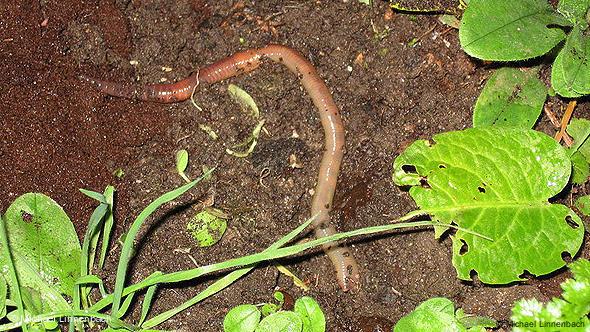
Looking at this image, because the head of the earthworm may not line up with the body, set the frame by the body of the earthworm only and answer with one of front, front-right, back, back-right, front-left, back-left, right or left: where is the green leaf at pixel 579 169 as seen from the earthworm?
back-left

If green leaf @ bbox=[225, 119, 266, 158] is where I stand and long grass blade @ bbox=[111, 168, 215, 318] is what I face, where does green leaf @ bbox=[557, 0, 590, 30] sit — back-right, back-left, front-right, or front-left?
back-left

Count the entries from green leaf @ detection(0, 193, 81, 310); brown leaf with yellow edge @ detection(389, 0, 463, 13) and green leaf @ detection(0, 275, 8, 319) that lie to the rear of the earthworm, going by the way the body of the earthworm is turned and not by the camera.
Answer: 1

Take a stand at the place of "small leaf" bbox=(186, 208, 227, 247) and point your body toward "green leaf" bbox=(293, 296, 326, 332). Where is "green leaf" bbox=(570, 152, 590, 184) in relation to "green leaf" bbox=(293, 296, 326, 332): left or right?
left

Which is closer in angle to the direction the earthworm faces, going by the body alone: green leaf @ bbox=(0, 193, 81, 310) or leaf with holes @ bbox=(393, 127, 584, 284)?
the green leaf

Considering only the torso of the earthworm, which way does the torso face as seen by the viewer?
to the viewer's left

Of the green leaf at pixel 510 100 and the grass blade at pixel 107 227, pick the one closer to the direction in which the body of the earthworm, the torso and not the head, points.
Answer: the grass blade

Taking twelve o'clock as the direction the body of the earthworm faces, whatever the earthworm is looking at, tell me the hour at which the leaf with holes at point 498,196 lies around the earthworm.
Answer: The leaf with holes is roughly at 8 o'clock from the earthworm.

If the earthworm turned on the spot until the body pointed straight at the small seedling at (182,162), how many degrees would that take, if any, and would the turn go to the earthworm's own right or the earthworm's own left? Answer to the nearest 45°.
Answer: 0° — it already faces it

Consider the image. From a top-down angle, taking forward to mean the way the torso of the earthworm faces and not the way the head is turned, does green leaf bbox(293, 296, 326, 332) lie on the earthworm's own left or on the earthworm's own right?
on the earthworm's own left

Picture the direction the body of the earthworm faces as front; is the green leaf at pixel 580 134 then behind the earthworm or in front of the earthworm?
behind

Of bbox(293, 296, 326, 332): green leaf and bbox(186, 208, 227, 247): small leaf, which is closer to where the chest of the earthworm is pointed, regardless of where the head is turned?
the small leaf

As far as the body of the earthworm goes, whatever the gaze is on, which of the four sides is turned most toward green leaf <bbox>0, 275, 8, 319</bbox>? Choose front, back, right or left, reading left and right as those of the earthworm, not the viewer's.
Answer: front

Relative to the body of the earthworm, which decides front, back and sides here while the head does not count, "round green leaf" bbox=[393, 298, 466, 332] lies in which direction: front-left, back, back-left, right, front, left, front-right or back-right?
left

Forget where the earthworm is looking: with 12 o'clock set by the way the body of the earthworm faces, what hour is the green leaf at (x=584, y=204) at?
The green leaf is roughly at 7 o'clock from the earthworm.
